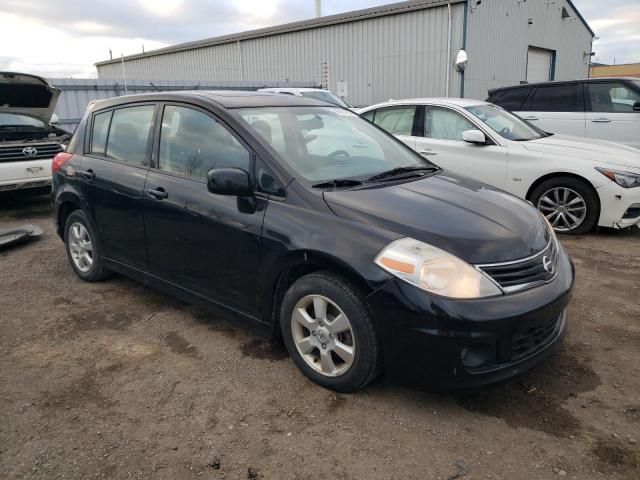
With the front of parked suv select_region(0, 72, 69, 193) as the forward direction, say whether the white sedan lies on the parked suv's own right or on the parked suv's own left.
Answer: on the parked suv's own left

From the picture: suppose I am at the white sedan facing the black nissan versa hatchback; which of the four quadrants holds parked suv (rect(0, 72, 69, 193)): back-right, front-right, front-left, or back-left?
front-right

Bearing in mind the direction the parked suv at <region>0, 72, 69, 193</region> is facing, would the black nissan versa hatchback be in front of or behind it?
in front

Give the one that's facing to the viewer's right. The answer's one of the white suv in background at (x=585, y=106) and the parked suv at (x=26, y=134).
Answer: the white suv in background

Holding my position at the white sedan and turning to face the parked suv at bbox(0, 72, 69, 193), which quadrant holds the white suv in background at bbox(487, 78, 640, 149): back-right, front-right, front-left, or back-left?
back-right

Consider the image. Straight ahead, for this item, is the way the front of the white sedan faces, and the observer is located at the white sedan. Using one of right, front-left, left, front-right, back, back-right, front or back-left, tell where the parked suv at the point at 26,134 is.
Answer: back-right

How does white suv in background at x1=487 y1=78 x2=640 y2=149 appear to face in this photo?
to the viewer's right

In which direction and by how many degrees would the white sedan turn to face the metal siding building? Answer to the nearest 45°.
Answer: approximately 135° to its left

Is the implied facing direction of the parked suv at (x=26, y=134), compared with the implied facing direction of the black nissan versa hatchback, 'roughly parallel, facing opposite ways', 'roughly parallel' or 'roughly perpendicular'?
roughly parallel

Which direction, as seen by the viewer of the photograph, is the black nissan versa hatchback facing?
facing the viewer and to the right of the viewer

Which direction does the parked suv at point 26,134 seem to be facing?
toward the camera

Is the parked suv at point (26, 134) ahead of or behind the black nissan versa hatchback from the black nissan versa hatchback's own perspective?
behind

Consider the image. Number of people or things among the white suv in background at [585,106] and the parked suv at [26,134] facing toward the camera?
1

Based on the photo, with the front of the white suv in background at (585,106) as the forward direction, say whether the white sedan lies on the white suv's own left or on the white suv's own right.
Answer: on the white suv's own right

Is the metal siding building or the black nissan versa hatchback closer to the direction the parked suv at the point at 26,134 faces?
the black nissan versa hatchback

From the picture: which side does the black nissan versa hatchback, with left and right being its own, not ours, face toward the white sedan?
left

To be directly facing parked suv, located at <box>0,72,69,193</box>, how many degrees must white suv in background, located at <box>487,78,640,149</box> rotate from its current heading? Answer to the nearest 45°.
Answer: approximately 135° to its right
